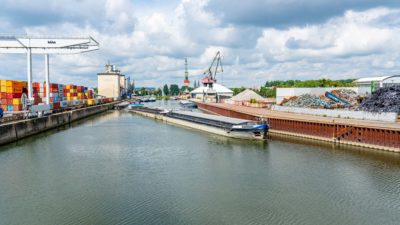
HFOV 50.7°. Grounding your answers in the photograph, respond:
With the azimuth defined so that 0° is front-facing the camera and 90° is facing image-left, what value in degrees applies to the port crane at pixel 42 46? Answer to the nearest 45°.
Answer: approximately 270°
